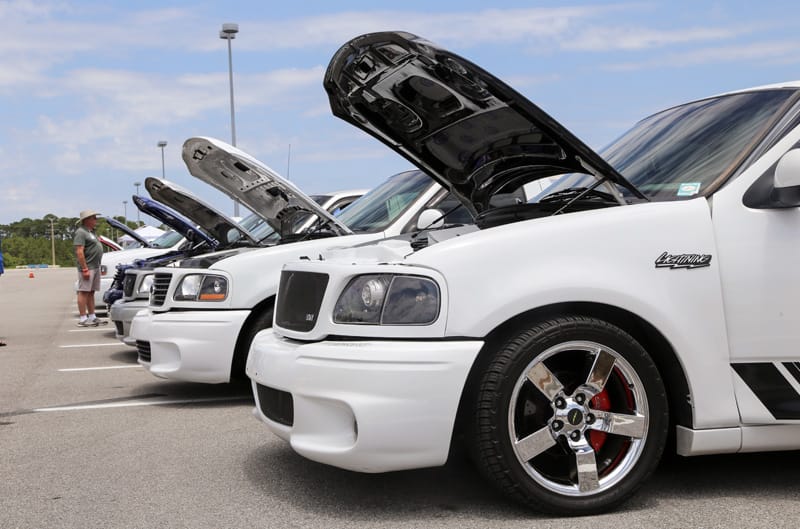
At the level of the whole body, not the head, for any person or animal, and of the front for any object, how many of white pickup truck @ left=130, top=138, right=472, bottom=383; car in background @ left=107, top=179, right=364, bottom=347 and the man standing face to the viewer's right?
1

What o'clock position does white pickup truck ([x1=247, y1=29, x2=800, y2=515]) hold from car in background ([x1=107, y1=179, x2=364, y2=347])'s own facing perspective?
The white pickup truck is roughly at 10 o'clock from the car in background.

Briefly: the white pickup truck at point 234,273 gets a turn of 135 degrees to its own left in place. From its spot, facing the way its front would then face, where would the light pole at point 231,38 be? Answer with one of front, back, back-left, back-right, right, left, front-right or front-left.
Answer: left

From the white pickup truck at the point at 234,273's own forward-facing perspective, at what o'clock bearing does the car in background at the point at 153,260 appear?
The car in background is roughly at 4 o'clock from the white pickup truck.

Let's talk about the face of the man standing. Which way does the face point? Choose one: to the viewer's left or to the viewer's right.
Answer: to the viewer's right

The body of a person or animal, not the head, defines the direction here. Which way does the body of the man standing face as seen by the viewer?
to the viewer's right

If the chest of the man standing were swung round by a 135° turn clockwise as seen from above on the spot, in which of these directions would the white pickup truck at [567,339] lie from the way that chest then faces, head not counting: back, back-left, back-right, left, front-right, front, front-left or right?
front-left

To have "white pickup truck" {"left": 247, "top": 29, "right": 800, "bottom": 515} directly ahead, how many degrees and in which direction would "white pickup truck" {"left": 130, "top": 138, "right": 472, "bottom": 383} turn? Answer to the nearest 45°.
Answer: approximately 90° to its left

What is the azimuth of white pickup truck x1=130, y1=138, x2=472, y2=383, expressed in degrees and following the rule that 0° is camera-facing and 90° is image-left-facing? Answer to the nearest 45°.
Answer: approximately 45°
